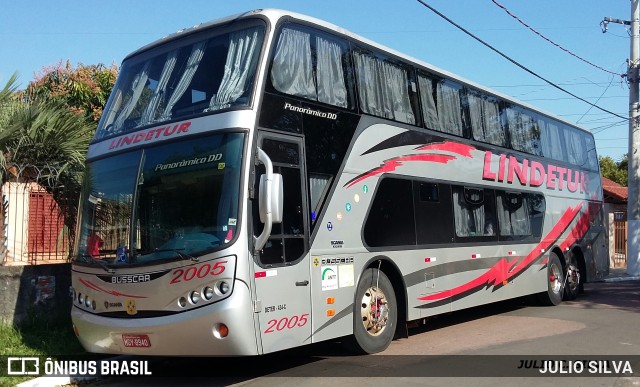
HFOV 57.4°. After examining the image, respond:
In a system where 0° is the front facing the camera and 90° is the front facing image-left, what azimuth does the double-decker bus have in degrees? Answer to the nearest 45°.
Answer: approximately 45°

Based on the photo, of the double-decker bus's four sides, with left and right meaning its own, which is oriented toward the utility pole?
back

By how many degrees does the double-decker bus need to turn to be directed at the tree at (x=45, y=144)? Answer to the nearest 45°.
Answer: approximately 90° to its right

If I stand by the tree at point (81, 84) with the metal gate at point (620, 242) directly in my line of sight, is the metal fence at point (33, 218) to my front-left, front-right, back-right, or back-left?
back-right

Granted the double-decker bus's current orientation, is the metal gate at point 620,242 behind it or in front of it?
behind

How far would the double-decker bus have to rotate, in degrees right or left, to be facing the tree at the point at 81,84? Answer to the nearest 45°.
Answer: approximately 90° to its right

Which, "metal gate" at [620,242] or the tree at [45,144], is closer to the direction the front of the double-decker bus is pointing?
the tree

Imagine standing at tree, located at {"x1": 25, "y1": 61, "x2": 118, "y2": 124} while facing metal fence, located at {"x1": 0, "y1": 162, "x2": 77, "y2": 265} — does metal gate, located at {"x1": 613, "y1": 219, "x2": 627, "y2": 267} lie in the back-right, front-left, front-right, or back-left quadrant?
back-left
